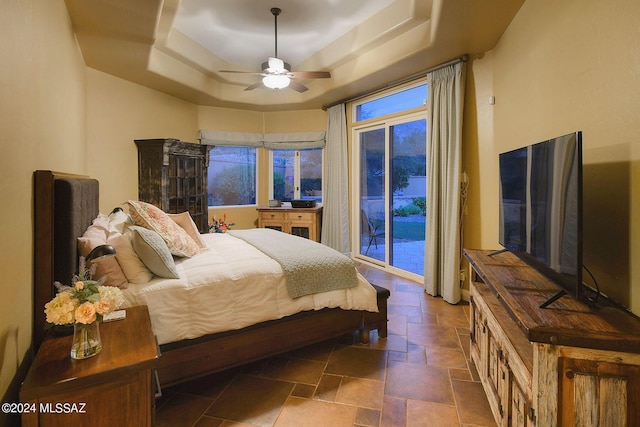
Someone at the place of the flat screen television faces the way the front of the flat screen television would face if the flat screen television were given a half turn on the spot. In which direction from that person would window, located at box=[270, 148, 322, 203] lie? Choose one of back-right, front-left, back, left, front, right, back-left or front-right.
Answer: left

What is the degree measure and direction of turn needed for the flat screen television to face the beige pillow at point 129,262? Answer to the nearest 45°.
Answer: approximately 45° to its right

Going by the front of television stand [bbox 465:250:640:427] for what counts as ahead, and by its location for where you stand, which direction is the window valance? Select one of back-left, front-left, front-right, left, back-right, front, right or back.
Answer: front-right

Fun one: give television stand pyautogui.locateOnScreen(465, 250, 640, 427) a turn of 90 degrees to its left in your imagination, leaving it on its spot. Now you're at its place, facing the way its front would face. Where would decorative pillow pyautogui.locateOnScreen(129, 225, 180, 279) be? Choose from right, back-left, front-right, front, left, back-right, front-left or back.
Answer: right

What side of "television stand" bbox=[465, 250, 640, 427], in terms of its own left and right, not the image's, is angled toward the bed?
front

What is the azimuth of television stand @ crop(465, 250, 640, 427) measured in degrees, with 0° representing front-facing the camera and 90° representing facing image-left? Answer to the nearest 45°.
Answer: approximately 90°

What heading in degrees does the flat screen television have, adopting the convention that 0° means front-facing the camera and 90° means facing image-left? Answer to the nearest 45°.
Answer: approximately 45°

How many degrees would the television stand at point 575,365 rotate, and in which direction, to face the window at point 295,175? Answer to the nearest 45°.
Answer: approximately 45° to its right

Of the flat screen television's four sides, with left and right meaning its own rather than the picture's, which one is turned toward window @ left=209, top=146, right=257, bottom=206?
right
